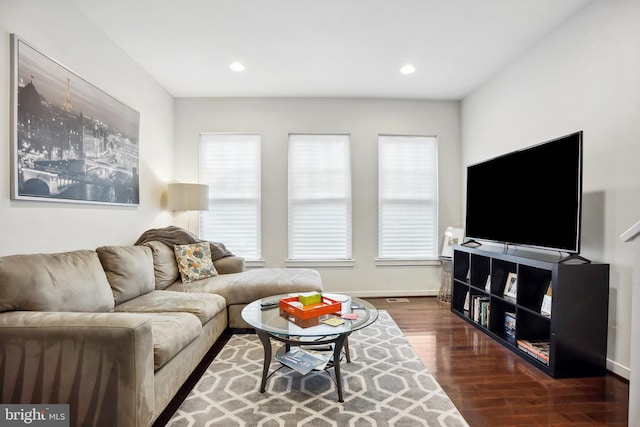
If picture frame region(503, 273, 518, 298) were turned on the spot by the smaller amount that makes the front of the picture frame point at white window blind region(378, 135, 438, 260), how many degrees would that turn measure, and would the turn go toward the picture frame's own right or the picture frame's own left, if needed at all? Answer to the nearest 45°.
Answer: approximately 90° to the picture frame's own right

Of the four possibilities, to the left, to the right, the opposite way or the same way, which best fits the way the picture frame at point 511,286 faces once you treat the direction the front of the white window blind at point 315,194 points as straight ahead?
to the right

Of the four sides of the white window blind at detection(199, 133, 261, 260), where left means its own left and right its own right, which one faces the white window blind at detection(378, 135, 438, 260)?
left

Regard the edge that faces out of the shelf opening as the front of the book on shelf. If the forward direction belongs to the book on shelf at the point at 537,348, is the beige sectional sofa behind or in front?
in front

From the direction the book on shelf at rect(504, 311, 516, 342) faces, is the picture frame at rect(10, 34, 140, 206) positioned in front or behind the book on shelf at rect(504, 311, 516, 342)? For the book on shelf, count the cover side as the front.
in front

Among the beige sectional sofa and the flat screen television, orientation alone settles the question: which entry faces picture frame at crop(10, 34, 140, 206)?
the flat screen television

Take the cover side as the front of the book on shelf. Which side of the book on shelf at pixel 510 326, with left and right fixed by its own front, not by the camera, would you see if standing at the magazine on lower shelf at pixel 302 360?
front

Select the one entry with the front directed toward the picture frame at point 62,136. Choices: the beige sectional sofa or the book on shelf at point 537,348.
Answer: the book on shelf

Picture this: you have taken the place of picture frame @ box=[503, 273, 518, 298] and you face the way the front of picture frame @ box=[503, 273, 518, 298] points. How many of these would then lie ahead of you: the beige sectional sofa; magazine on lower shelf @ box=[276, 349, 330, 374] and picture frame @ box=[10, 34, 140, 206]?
3

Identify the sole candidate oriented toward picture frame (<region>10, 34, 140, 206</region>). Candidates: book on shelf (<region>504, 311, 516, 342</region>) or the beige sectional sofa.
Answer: the book on shelf

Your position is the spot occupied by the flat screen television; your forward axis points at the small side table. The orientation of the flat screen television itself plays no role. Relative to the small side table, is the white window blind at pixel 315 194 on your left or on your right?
left

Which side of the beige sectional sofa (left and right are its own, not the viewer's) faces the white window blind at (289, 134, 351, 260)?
left

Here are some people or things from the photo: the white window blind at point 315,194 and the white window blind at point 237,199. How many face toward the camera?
2

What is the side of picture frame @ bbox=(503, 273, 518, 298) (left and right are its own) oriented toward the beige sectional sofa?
front
